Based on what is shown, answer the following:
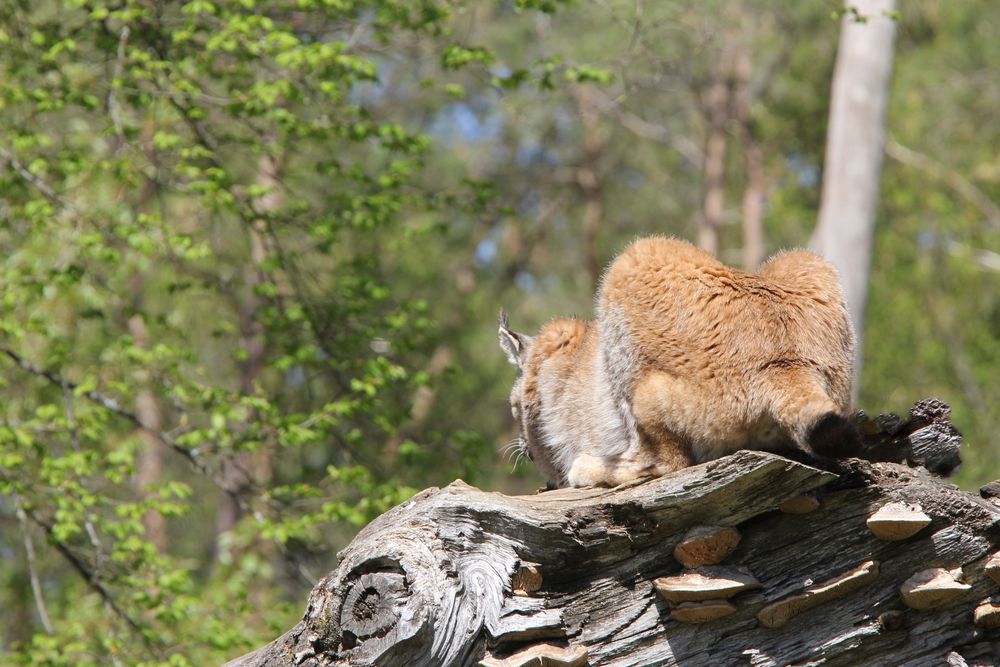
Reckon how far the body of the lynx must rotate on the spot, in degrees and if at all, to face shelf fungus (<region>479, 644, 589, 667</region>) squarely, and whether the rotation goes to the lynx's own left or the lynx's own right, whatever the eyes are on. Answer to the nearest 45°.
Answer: approximately 135° to the lynx's own left

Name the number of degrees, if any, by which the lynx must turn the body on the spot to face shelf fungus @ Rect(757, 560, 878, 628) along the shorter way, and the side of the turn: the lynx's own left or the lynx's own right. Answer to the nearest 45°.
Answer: approximately 180°

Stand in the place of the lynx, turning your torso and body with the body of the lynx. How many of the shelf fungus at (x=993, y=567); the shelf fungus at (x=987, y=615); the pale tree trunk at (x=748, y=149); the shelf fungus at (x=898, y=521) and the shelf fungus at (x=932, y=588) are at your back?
4

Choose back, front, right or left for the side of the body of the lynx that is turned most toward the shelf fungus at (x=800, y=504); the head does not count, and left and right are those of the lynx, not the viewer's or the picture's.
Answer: back

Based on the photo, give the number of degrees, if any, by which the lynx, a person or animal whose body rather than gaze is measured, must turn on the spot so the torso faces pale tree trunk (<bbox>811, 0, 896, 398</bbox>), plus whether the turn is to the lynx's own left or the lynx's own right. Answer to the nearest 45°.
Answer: approximately 45° to the lynx's own right

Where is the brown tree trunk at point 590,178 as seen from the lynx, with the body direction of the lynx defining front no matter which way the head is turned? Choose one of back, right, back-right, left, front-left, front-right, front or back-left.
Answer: front-right

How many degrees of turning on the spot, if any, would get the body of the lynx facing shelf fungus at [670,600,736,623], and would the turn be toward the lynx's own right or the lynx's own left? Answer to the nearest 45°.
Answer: approximately 135° to the lynx's own left

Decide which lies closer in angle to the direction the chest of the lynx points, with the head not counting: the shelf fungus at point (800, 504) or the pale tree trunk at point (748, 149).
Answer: the pale tree trunk

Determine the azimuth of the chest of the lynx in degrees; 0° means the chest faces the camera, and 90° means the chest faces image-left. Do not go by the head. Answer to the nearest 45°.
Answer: approximately 135°

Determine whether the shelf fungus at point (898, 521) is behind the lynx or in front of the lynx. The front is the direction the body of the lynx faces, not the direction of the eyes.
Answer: behind

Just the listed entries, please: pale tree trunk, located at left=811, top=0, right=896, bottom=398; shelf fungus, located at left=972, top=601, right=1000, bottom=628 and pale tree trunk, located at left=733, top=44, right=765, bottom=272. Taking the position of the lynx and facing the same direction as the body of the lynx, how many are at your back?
1

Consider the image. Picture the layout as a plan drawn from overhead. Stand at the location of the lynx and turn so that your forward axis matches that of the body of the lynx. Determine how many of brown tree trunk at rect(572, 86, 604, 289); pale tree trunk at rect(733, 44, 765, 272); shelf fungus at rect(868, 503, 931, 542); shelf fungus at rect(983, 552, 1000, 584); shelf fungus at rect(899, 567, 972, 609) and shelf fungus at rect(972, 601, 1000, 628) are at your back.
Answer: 4

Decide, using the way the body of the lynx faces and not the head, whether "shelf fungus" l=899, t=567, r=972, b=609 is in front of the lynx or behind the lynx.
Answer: behind
